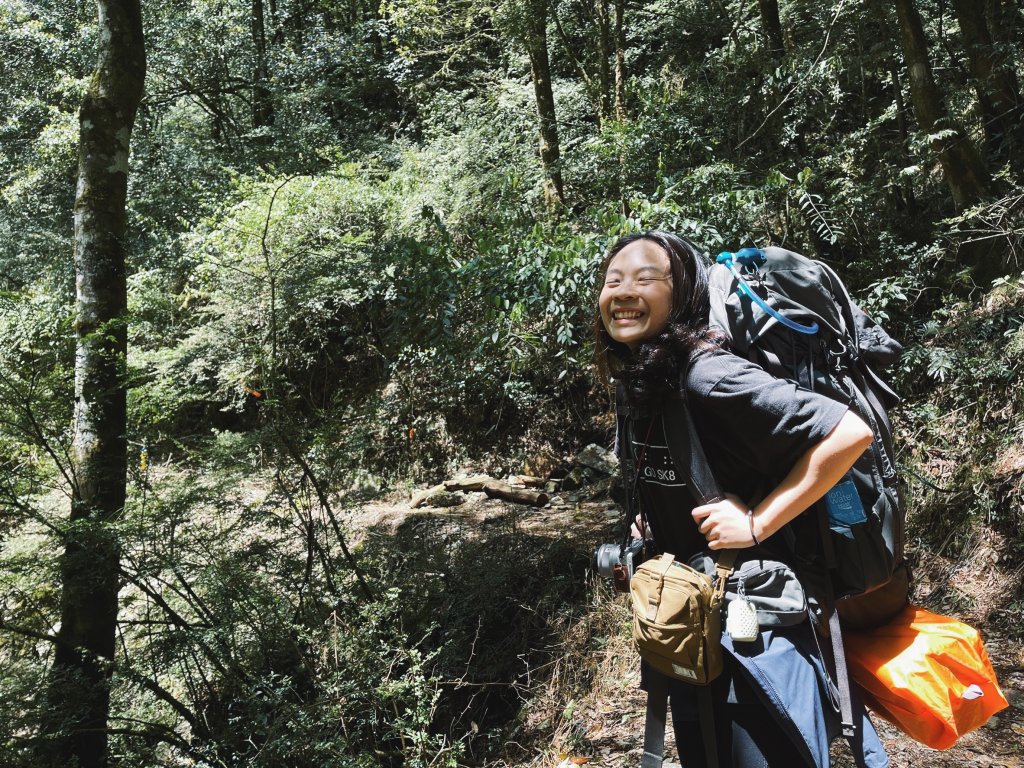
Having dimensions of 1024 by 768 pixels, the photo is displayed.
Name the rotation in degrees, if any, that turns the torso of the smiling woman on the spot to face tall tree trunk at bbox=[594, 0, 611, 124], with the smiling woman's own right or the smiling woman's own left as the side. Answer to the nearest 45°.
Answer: approximately 135° to the smiling woman's own right

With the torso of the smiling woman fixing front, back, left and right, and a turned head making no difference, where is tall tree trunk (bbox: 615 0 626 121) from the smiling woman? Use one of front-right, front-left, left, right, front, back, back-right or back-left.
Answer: back-right

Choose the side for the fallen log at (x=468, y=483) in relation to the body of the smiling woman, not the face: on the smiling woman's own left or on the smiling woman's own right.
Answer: on the smiling woman's own right

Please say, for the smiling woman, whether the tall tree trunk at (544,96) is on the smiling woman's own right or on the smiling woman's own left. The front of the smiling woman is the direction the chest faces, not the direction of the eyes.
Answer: on the smiling woman's own right

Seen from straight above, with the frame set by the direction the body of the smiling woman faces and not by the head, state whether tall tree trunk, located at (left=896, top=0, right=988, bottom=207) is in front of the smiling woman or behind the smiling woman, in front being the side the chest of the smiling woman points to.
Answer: behind

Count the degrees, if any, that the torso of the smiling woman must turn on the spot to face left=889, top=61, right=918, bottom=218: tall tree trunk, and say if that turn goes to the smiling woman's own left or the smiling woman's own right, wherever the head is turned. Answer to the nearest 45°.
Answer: approximately 135° to the smiling woman's own right

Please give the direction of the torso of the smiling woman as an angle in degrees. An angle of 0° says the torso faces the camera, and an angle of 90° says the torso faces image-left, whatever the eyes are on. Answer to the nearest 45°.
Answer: approximately 45°
